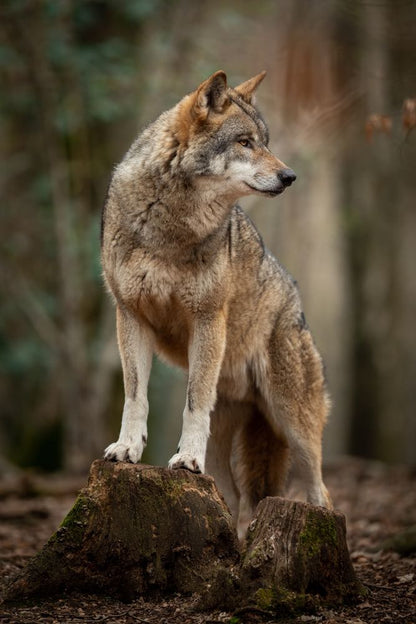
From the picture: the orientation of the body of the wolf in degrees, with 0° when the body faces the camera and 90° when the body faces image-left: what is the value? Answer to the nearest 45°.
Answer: approximately 45°
